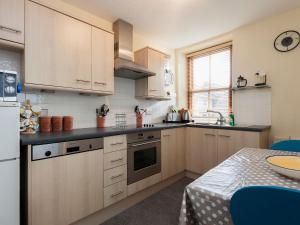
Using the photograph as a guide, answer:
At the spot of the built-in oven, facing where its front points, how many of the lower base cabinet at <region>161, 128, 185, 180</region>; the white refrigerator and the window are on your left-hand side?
2

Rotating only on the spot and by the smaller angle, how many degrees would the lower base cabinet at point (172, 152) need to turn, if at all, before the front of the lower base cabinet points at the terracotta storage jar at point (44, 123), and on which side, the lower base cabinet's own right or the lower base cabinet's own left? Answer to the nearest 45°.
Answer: approximately 90° to the lower base cabinet's own right

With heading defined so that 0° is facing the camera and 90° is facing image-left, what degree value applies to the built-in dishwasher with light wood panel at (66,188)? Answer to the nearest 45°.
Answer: approximately 315°

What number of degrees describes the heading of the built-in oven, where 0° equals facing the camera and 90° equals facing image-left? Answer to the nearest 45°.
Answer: approximately 315°

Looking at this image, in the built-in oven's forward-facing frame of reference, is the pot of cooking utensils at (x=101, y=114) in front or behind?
behind

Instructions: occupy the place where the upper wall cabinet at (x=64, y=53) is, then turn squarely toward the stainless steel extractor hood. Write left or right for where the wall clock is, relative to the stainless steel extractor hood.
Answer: right

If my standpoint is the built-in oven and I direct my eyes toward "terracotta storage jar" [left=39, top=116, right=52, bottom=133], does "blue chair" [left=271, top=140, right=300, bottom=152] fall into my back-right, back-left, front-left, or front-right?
back-left
